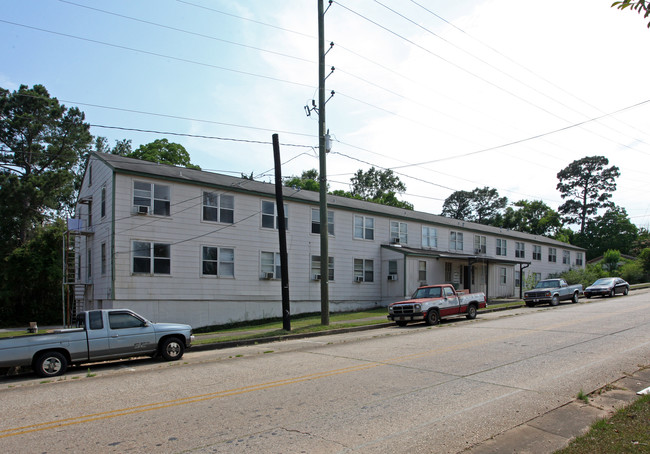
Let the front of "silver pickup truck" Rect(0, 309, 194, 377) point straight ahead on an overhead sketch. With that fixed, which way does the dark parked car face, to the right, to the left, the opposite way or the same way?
the opposite way

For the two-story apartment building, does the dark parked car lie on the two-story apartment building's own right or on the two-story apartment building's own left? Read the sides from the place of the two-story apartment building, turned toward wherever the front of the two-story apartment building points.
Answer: on the two-story apartment building's own left

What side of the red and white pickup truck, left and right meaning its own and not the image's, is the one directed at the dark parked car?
back

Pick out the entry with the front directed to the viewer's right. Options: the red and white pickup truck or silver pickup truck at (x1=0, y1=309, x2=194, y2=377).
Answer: the silver pickup truck

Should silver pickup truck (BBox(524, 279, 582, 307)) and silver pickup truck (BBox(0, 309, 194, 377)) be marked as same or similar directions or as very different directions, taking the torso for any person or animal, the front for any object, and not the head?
very different directions

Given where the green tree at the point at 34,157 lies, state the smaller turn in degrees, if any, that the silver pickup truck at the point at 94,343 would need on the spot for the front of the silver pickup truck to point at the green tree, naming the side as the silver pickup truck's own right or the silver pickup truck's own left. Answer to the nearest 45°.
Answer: approximately 90° to the silver pickup truck's own left

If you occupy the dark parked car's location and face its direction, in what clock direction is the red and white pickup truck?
The red and white pickup truck is roughly at 11 o'clock from the dark parked car.

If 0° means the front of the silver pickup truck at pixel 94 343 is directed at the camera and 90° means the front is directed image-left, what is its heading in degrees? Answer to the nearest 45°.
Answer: approximately 270°

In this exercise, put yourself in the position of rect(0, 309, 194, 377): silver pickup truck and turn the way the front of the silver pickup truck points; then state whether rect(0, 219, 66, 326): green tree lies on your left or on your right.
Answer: on your left
